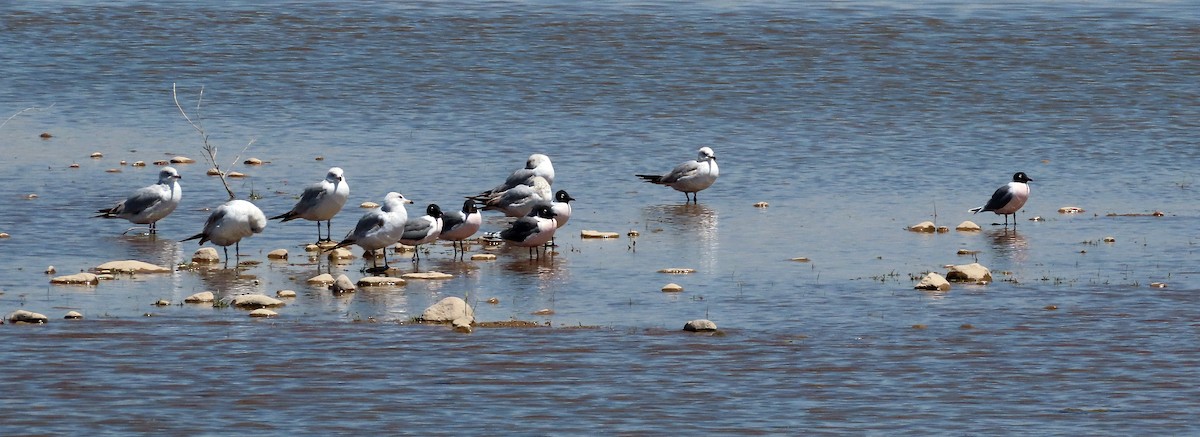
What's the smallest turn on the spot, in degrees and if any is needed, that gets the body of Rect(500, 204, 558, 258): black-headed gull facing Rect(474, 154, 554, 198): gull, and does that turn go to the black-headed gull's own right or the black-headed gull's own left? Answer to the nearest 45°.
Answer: approximately 90° to the black-headed gull's own left

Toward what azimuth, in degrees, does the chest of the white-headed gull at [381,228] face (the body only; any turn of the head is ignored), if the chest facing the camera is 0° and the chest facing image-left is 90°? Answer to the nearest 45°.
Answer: approximately 270°

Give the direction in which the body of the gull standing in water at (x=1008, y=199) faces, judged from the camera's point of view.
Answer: to the viewer's right

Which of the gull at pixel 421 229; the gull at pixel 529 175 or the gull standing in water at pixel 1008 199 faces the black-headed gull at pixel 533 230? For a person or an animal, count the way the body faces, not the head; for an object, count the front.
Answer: the gull at pixel 421 229

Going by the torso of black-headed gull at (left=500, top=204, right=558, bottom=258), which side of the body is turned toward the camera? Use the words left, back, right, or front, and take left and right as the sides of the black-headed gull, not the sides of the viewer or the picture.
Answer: right

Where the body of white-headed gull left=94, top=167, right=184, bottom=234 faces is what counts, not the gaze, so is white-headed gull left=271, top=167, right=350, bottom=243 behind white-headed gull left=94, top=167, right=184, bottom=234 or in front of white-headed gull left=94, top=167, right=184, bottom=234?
in front

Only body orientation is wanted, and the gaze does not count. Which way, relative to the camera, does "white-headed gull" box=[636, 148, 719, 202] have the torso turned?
to the viewer's right

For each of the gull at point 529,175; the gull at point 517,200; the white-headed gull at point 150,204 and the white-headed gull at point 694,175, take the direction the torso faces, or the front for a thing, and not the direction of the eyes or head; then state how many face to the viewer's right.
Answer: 4

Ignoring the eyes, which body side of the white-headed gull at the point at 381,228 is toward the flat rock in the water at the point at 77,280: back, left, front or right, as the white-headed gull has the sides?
back

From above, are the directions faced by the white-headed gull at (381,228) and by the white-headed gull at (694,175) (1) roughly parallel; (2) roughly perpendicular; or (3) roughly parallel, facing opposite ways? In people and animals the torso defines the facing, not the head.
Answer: roughly parallel

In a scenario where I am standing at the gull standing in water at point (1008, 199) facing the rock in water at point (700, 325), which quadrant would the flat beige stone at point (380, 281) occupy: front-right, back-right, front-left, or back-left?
front-right
